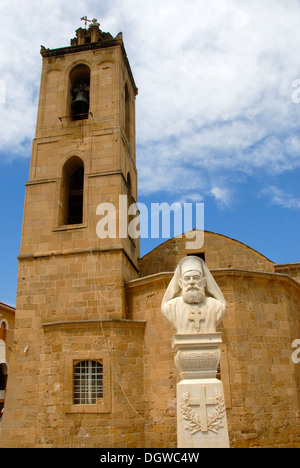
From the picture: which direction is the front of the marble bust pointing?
toward the camera

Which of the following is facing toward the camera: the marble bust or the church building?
the marble bust

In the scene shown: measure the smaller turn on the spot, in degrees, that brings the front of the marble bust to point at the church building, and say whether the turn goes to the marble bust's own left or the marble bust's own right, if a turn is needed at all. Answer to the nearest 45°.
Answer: approximately 180°
